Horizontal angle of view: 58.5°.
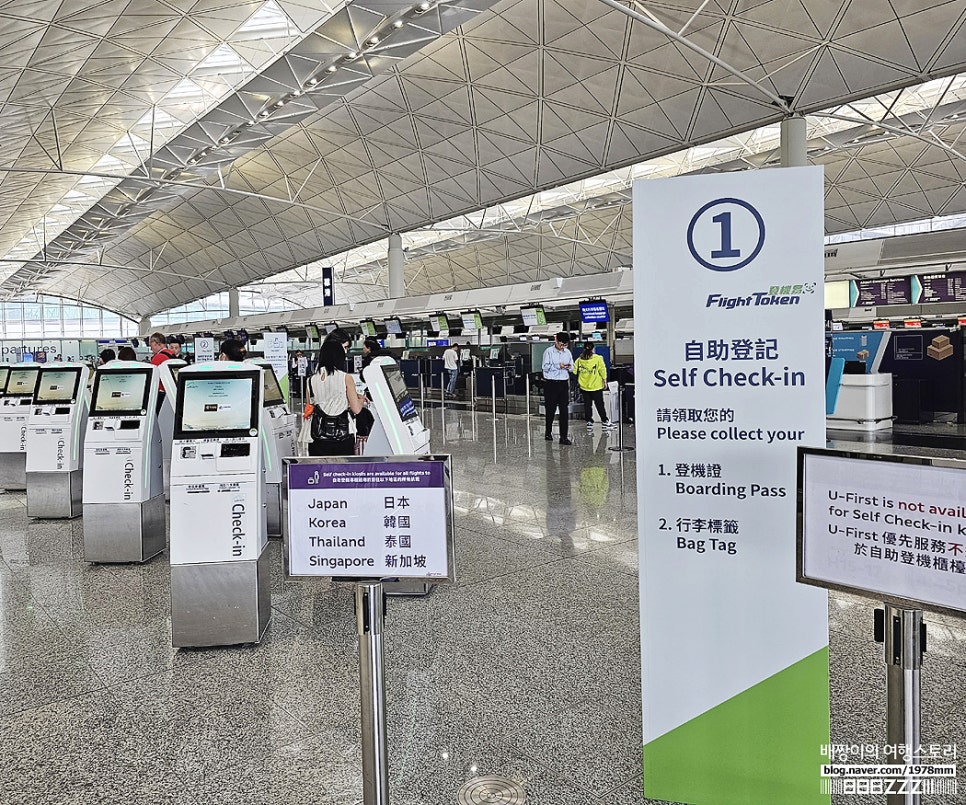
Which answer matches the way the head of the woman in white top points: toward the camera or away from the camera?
away from the camera

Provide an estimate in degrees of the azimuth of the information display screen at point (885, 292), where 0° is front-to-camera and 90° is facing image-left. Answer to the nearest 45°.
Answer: approximately 0°

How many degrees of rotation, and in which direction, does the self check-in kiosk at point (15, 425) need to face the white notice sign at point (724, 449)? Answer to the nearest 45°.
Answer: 0° — it already faces it

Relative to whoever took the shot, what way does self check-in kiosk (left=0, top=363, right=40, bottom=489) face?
facing the viewer

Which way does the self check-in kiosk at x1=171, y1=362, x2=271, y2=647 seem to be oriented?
toward the camera

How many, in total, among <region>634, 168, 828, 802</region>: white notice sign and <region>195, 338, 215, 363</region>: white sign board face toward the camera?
2

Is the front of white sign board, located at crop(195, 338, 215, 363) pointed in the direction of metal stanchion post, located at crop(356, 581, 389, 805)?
yes

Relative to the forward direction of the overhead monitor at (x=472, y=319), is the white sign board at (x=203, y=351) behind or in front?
in front

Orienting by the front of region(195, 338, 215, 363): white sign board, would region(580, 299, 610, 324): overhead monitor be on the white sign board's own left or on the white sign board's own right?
on the white sign board's own left

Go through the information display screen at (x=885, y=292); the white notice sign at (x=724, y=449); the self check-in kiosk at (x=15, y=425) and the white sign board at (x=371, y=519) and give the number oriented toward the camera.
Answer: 4

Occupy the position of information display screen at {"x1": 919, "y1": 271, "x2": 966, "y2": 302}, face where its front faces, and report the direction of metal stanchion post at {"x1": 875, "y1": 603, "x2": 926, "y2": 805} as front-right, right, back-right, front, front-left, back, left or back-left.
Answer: front

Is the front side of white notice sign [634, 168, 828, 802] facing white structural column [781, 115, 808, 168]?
no

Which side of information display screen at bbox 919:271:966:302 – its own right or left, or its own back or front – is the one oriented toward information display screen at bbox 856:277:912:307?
right

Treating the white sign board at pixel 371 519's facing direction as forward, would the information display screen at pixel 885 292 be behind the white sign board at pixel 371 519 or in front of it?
behind

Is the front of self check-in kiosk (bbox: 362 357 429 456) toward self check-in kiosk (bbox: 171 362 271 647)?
no

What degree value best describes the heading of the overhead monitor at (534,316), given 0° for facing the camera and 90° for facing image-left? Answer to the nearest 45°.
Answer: approximately 45°

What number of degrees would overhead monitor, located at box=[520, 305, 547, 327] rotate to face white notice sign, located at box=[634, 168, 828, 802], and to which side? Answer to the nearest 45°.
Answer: approximately 45° to its left
